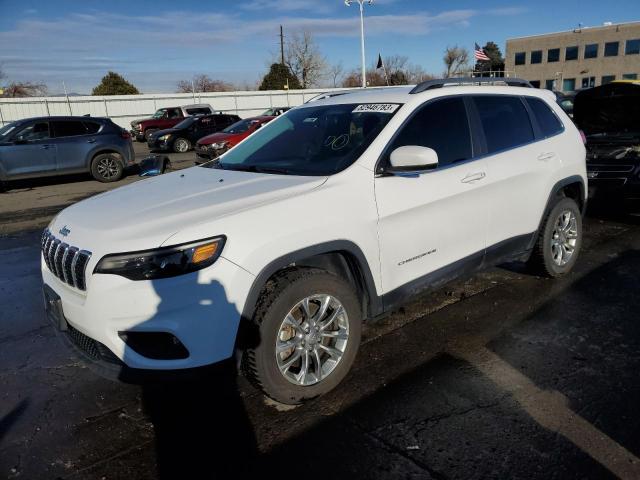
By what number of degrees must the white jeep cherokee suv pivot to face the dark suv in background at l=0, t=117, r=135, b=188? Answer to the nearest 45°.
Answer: approximately 90° to its right

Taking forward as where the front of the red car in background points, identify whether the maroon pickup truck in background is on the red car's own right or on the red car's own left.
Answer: on the red car's own right

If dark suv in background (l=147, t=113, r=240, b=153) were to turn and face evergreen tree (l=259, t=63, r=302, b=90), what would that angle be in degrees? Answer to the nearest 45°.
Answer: approximately 135° to its right

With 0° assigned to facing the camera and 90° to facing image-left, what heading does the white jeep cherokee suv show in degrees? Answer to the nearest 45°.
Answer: approximately 45°

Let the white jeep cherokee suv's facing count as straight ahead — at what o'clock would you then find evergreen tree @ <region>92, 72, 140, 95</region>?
The evergreen tree is roughly at 4 o'clock from the white jeep cherokee suv.

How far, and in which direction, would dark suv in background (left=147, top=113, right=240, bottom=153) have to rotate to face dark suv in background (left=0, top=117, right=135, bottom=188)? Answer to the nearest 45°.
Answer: approximately 45° to its left

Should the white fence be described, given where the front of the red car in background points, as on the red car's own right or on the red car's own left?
on the red car's own right

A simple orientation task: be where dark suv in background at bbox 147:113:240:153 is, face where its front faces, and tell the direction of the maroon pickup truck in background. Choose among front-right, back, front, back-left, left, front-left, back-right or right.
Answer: back-right

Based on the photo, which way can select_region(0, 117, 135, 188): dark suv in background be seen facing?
to the viewer's left

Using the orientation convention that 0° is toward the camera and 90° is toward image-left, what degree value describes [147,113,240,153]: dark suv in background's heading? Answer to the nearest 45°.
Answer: approximately 45°

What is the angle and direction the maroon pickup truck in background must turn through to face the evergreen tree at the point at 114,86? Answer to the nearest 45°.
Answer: approximately 135° to its right

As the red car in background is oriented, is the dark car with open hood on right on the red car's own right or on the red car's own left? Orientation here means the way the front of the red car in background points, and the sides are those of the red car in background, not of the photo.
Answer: on the red car's own left

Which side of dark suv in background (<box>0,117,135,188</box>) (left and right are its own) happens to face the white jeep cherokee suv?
left

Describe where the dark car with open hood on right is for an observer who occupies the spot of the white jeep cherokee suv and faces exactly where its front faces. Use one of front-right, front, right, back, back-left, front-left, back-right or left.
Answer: back
